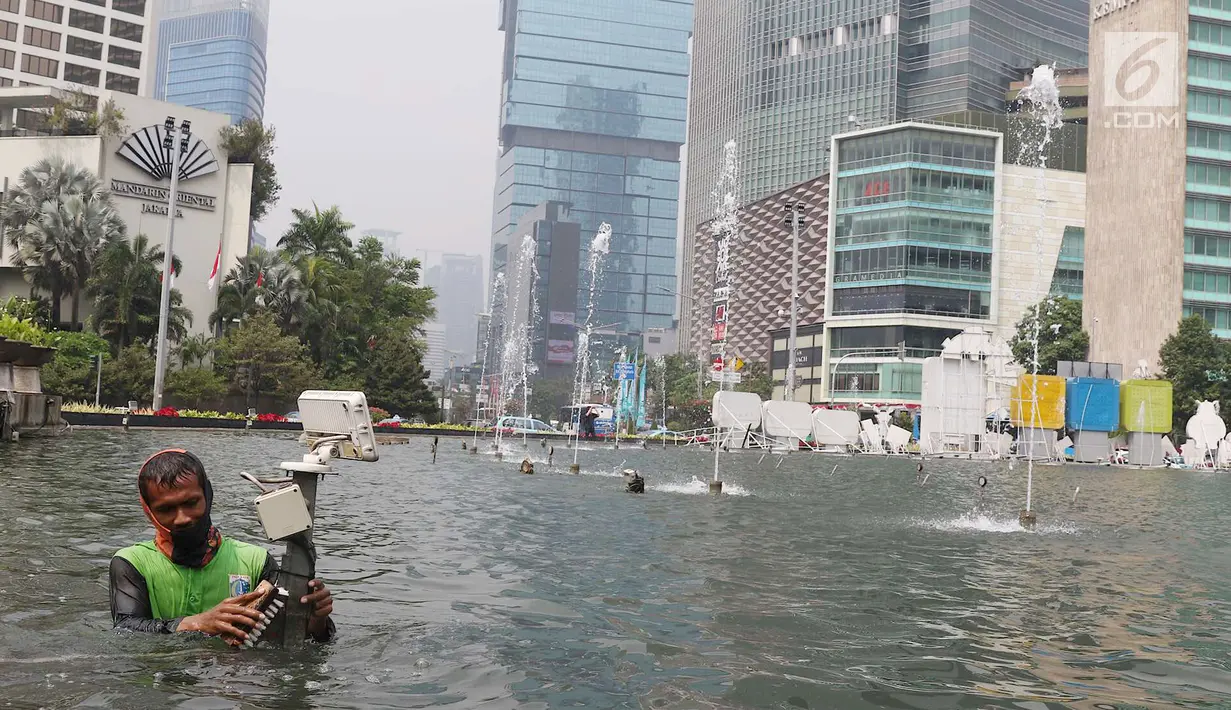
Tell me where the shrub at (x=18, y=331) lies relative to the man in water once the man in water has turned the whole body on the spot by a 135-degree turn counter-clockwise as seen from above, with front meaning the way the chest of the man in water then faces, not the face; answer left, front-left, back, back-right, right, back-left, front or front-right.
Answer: front-left

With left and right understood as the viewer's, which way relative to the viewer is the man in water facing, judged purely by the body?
facing the viewer
